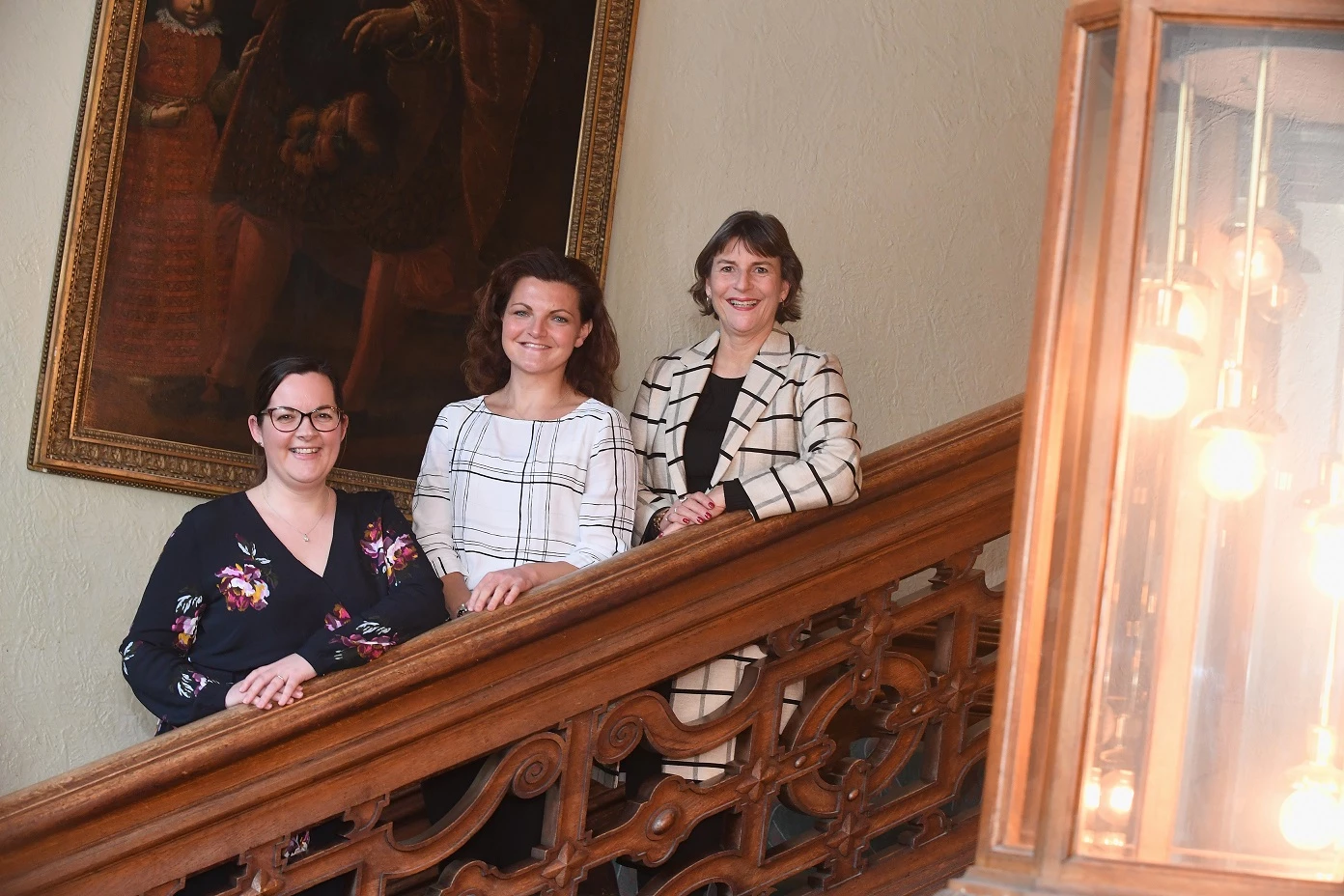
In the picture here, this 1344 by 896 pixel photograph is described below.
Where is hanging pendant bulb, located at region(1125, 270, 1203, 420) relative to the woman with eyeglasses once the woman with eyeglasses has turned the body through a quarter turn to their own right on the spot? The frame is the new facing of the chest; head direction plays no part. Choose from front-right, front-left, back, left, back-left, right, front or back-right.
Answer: back-left

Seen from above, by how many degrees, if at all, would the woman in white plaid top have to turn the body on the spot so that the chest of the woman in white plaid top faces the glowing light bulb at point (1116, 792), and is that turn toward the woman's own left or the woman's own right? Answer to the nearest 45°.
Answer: approximately 45° to the woman's own left

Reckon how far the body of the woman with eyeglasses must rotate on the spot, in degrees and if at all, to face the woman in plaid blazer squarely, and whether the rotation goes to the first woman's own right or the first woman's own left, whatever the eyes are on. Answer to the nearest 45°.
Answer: approximately 90° to the first woman's own left

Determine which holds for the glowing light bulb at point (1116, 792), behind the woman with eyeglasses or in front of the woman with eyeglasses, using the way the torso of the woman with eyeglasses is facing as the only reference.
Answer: in front

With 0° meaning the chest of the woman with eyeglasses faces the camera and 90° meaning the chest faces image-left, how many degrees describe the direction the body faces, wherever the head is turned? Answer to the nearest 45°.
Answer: approximately 0°

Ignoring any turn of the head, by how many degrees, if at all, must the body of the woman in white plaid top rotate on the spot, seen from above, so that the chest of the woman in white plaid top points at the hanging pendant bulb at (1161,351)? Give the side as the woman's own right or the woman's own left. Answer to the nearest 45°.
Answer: approximately 45° to the woman's own left

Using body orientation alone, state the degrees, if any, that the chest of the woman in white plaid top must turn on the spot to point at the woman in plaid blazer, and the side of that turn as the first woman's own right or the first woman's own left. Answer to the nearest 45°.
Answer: approximately 90° to the first woman's own left

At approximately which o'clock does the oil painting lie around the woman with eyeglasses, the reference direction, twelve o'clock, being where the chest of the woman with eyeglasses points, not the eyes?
The oil painting is roughly at 6 o'clock from the woman with eyeglasses.

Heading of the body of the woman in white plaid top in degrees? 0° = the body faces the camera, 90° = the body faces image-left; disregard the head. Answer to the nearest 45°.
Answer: approximately 0°

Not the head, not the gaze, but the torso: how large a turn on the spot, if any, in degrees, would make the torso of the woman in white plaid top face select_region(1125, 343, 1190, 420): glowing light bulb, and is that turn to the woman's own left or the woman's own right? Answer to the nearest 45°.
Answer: approximately 45° to the woman's own left

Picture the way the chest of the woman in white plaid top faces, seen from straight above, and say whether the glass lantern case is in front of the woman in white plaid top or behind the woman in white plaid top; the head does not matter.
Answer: in front
